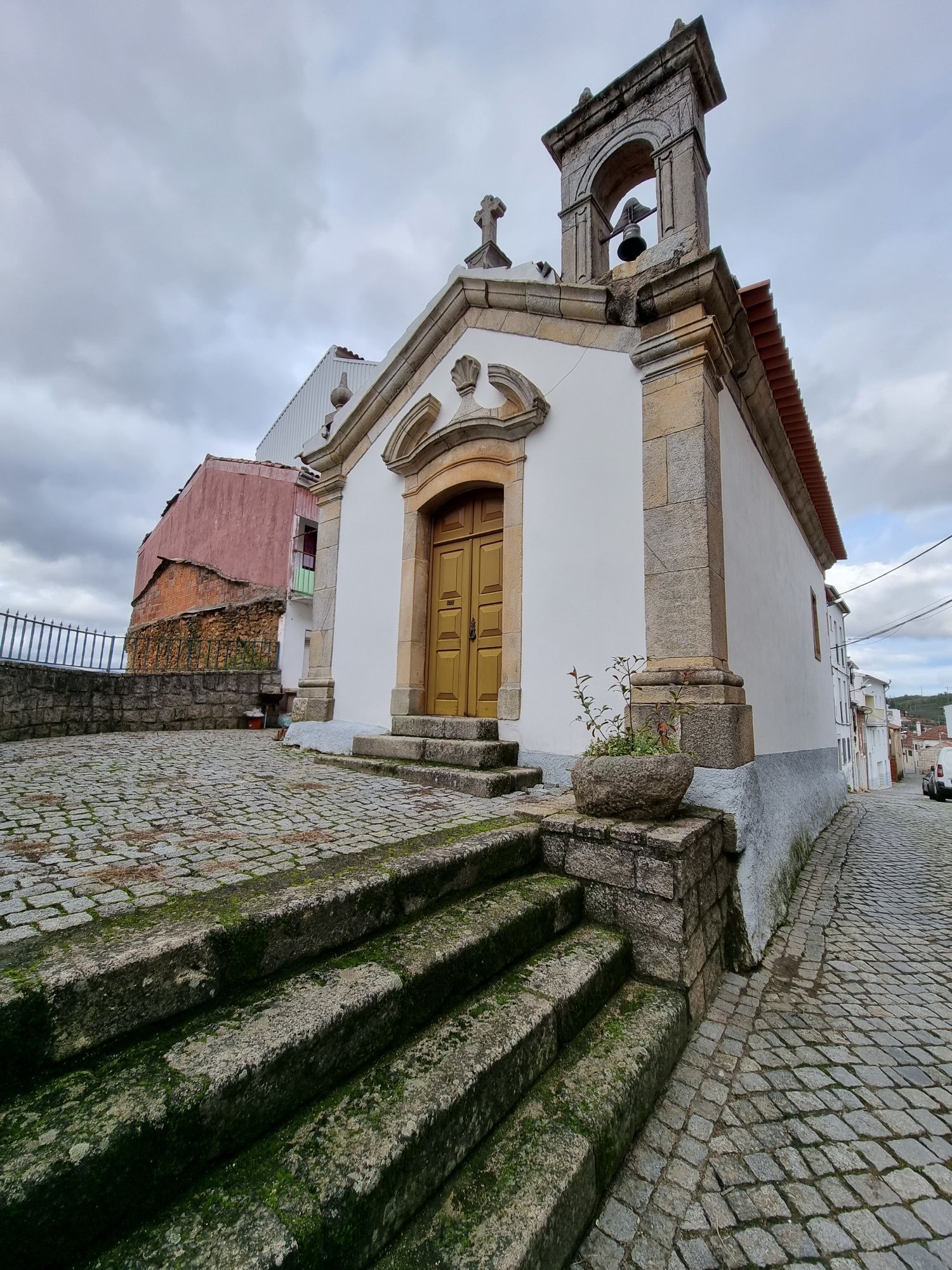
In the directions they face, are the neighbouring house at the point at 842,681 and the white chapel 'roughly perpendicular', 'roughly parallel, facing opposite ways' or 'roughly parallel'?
roughly perpendicular

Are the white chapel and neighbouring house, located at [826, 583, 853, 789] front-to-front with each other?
no

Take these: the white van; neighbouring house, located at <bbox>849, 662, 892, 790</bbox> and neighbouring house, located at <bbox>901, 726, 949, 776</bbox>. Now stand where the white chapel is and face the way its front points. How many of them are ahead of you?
0

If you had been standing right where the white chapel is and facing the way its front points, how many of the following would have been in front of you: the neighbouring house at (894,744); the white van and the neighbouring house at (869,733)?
0

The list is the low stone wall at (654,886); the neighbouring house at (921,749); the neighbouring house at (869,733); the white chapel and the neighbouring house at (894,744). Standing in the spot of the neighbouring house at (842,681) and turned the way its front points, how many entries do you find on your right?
2

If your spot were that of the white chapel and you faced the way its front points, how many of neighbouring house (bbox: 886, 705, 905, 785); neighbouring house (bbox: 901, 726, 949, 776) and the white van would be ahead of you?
0

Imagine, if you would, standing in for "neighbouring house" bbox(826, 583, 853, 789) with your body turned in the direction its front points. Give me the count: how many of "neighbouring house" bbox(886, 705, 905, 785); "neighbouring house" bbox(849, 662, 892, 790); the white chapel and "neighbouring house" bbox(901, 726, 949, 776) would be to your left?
3

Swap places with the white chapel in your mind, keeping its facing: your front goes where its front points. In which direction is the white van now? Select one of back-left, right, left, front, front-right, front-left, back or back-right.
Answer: back

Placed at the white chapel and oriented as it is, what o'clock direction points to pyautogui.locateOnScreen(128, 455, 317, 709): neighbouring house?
The neighbouring house is roughly at 3 o'clock from the white chapel.

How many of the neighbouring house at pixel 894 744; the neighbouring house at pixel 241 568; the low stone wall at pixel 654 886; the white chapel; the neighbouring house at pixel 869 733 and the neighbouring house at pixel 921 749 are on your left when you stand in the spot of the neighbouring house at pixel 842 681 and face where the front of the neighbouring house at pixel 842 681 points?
3

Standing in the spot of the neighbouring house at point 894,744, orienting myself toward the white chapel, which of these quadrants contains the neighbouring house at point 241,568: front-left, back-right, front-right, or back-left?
front-right

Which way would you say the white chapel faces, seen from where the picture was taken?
facing the viewer and to the left of the viewer

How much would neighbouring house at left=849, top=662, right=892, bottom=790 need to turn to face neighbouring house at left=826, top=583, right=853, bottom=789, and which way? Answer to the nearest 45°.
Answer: approximately 45° to its right
